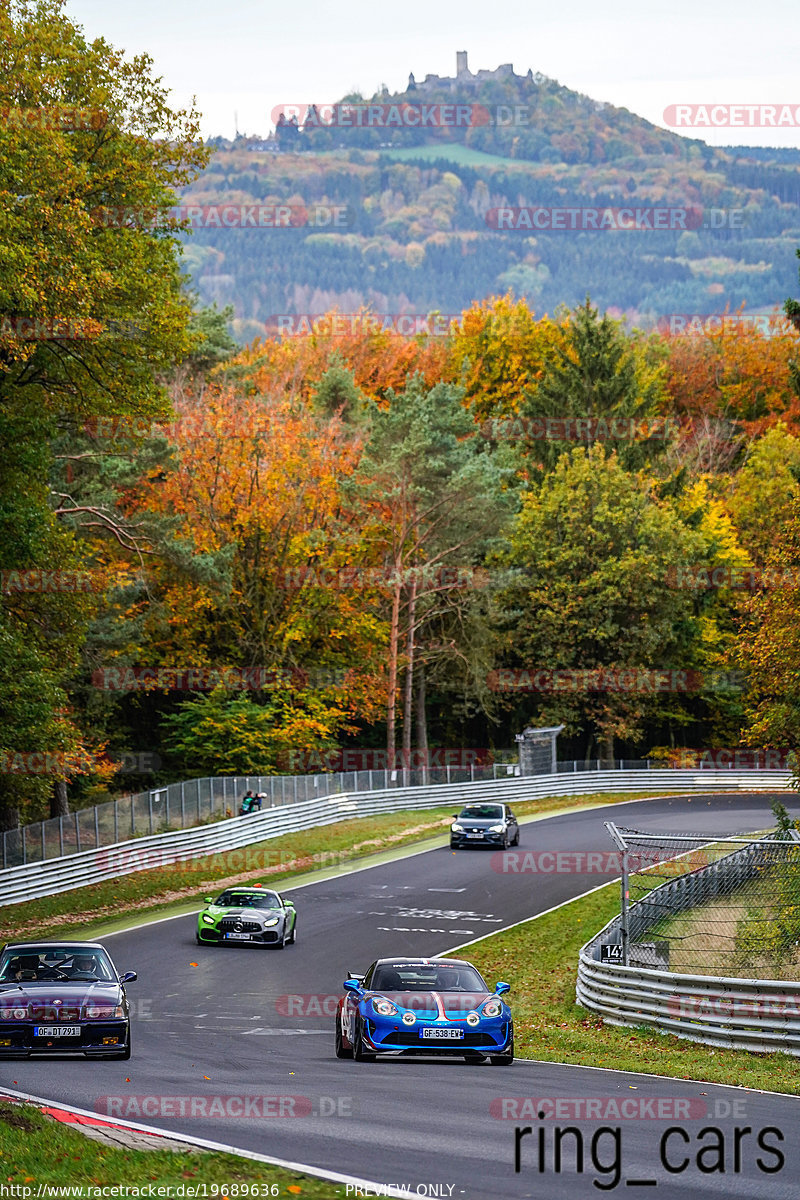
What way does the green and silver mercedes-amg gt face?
toward the camera

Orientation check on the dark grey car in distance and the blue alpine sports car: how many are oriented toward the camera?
2

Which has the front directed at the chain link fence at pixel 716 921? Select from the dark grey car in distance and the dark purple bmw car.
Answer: the dark grey car in distance

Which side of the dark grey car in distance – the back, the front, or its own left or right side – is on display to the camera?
front

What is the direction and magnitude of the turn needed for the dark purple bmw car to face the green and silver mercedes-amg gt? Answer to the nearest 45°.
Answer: approximately 180°

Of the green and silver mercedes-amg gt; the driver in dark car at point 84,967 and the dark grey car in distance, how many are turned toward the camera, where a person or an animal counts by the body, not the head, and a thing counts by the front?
3

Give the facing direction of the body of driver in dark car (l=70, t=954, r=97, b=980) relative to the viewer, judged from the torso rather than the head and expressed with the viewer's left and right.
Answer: facing the viewer
